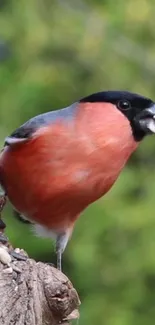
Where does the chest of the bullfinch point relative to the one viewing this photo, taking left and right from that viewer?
facing the viewer and to the right of the viewer
